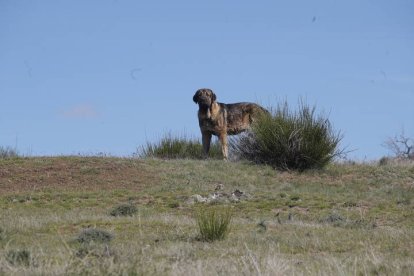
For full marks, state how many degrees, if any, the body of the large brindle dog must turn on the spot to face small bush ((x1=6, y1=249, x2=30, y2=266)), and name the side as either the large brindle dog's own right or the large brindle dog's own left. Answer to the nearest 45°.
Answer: approximately 45° to the large brindle dog's own left

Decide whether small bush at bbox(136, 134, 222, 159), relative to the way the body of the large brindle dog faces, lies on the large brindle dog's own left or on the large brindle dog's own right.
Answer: on the large brindle dog's own right

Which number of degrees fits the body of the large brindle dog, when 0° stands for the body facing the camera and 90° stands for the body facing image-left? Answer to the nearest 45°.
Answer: approximately 45°

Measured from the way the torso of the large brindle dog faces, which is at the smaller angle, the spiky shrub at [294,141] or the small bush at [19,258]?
the small bush

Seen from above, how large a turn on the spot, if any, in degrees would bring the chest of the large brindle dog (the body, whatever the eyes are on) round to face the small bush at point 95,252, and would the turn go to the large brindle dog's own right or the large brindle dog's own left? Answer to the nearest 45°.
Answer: approximately 45° to the large brindle dog's own left

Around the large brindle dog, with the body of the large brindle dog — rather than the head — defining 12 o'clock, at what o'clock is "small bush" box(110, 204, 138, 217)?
The small bush is roughly at 11 o'clock from the large brindle dog.

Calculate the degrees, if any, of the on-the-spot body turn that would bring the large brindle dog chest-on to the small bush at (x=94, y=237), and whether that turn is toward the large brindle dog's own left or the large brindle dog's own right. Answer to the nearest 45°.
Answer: approximately 45° to the large brindle dog's own left

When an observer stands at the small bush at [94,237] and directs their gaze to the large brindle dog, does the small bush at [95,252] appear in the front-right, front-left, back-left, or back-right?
back-right
